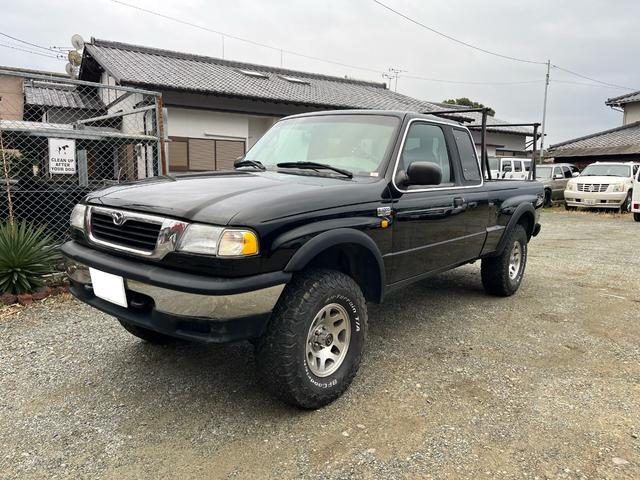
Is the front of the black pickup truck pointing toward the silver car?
no

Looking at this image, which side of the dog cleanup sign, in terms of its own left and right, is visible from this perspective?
front

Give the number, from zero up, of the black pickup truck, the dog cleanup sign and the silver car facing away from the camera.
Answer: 0

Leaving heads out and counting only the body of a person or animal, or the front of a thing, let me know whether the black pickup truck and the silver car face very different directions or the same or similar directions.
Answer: same or similar directions

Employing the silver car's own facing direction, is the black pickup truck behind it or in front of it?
in front

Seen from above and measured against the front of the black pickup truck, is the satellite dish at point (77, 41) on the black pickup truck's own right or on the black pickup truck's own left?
on the black pickup truck's own right

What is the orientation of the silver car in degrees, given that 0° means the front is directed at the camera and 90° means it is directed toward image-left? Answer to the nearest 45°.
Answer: approximately 45°

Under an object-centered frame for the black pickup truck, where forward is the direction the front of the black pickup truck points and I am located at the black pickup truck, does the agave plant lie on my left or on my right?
on my right

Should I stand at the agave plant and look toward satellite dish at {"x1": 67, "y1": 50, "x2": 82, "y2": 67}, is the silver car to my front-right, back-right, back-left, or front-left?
front-right

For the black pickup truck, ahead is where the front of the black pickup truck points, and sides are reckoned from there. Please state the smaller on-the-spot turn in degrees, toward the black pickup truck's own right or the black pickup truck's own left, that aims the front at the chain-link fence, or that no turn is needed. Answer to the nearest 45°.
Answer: approximately 90° to the black pickup truck's own right

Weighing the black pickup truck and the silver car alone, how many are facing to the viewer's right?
0

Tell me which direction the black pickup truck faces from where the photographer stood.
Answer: facing the viewer and to the left of the viewer

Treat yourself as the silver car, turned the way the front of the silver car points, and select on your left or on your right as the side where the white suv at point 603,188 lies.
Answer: on your left

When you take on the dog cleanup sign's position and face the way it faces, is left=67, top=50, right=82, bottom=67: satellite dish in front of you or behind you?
behind
